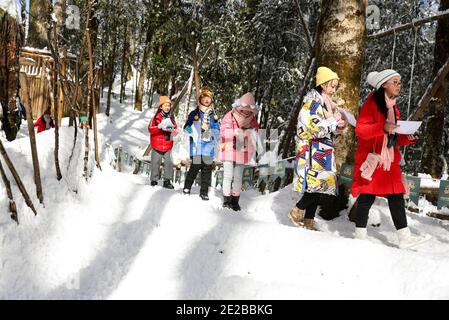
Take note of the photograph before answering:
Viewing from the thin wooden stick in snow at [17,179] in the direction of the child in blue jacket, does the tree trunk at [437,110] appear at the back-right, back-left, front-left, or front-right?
front-right

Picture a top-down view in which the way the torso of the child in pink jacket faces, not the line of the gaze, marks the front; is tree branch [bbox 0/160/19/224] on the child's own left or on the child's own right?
on the child's own right

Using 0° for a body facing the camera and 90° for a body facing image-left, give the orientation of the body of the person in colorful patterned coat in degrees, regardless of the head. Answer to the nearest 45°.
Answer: approximately 270°

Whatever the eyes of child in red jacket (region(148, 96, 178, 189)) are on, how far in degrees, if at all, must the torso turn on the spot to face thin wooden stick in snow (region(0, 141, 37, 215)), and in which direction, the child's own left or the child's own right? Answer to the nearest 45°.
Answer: approximately 45° to the child's own right

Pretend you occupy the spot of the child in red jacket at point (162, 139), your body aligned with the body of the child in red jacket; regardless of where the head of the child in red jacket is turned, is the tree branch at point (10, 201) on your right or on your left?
on your right

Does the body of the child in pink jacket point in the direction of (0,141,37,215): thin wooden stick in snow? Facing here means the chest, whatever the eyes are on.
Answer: no

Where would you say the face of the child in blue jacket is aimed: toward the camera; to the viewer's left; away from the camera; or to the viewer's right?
toward the camera

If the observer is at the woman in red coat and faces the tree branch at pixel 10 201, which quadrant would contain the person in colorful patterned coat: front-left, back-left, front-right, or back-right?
front-right

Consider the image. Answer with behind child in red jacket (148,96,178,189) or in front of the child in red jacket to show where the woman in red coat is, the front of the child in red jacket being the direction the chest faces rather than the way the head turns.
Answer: in front

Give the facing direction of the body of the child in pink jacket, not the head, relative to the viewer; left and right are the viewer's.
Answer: facing the viewer and to the right of the viewer

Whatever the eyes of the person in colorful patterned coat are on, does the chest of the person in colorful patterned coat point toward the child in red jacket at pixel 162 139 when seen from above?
no

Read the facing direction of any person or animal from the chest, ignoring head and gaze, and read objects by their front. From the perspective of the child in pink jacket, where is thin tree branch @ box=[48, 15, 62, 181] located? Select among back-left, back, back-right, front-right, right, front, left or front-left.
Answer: right

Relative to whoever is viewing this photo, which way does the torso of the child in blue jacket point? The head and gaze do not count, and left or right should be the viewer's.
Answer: facing the viewer
